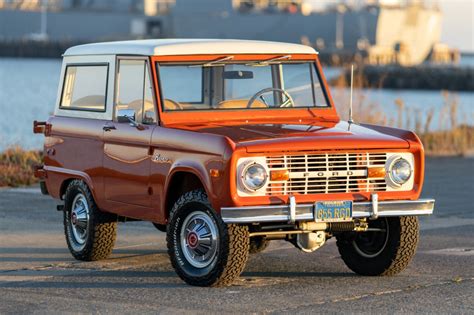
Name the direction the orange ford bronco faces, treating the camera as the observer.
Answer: facing the viewer and to the right of the viewer
